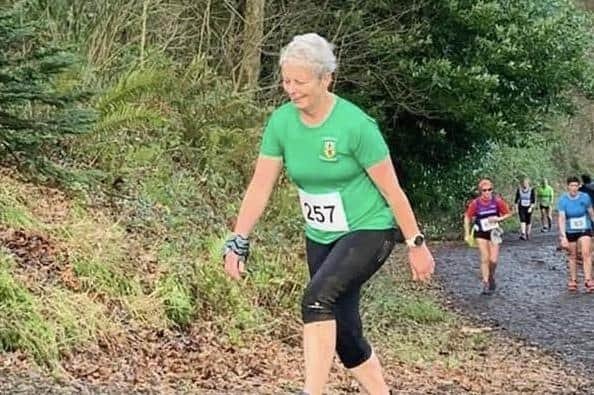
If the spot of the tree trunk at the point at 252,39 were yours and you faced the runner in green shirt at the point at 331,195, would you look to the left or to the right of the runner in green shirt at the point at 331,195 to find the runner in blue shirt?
left

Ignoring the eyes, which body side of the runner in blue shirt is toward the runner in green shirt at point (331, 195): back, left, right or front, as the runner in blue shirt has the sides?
front

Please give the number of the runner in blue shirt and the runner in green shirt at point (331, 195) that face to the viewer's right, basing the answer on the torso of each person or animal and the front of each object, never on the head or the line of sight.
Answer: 0

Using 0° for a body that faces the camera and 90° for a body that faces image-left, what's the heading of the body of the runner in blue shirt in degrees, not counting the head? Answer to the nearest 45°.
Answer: approximately 0°

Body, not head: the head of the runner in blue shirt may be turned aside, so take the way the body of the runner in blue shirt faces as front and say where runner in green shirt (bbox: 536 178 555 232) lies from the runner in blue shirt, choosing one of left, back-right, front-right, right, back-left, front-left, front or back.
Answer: back

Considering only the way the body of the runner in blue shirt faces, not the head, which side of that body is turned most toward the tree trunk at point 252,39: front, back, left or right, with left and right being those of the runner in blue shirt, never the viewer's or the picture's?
right

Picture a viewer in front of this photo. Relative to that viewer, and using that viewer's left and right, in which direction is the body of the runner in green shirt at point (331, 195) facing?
facing the viewer and to the left of the viewer

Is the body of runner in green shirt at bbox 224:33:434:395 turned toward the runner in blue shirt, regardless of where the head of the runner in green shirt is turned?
no

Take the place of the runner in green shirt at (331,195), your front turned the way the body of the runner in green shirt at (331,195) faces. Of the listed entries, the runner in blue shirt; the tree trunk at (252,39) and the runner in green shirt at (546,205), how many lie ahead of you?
0

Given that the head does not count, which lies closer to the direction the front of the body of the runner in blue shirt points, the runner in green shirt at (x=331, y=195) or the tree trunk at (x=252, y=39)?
the runner in green shirt

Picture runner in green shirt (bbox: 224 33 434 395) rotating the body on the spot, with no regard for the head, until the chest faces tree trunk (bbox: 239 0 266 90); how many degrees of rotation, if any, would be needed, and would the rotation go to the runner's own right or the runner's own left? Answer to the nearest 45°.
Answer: approximately 135° to the runner's own right
